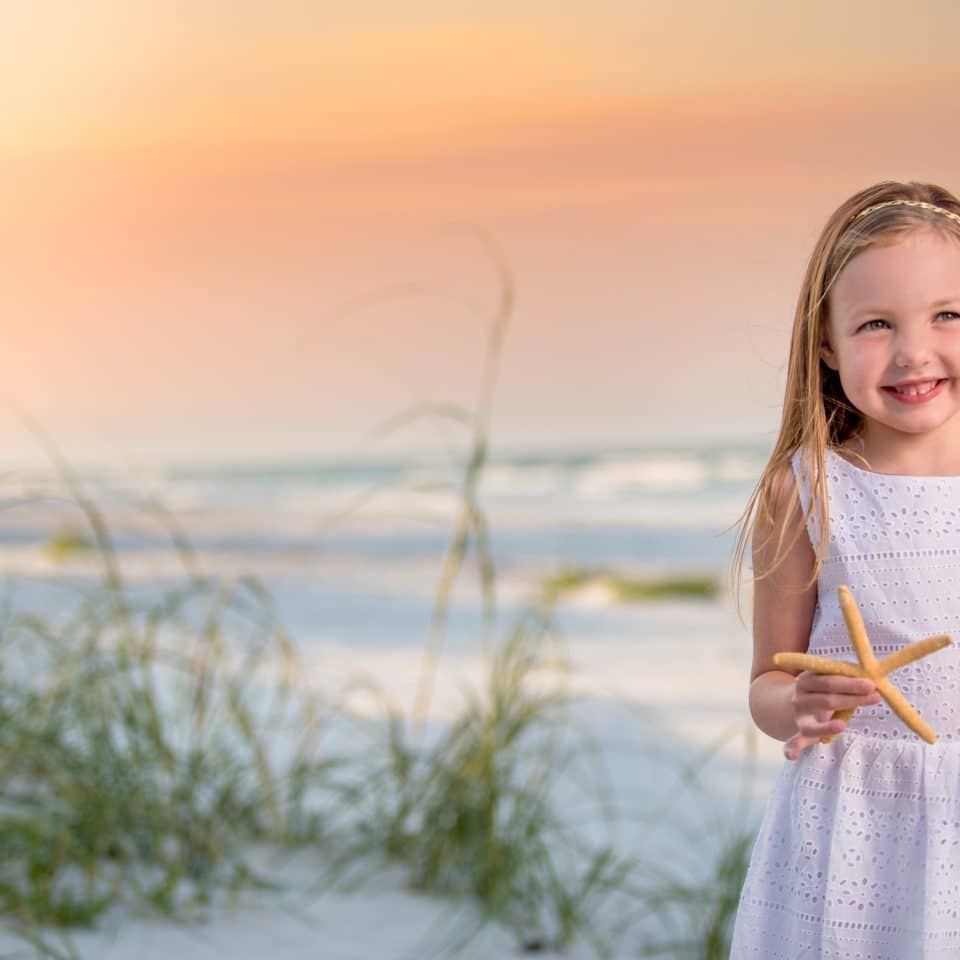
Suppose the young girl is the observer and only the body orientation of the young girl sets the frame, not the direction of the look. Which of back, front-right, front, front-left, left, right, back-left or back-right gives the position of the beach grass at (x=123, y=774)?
back-right

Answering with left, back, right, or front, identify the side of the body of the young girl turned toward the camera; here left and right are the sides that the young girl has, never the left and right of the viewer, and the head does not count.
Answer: front

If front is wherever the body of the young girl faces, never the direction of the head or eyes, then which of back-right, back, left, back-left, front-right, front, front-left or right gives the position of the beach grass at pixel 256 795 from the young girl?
back-right
